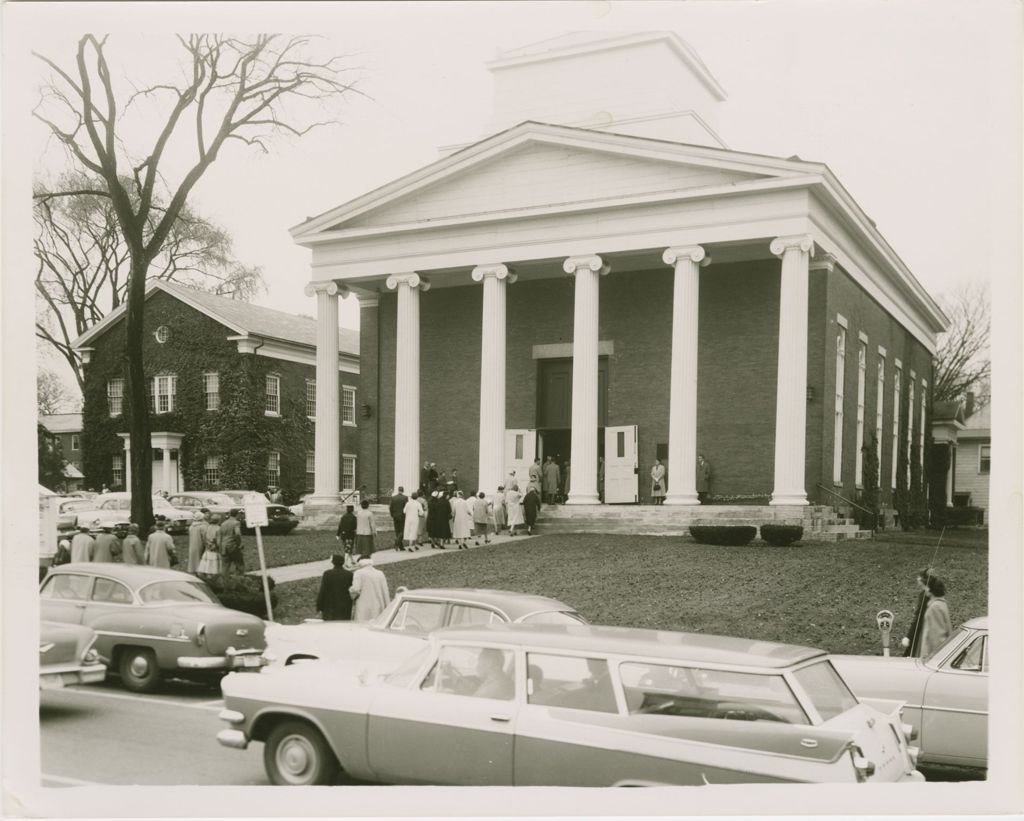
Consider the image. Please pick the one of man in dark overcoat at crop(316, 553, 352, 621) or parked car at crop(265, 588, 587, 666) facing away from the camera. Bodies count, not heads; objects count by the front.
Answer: the man in dark overcoat

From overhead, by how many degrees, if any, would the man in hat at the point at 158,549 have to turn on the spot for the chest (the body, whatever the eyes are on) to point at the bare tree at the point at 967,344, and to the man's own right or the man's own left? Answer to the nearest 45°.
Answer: approximately 90° to the man's own right

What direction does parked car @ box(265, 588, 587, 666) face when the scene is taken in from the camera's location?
facing to the left of the viewer

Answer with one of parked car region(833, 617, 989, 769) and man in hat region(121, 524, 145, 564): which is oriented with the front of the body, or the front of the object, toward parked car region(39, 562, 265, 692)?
parked car region(833, 617, 989, 769)

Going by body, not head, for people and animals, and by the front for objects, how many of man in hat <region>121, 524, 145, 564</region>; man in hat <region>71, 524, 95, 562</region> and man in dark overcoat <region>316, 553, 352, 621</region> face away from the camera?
3

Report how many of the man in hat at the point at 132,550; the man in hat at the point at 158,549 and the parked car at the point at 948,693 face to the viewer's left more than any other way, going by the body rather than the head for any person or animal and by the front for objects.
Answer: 1

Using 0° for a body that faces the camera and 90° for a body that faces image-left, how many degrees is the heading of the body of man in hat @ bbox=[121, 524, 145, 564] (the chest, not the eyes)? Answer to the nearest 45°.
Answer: approximately 180°

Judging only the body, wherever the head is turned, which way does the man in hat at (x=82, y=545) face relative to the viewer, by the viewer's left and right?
facing away from the viewer

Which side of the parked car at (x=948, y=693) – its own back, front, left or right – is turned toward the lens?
left

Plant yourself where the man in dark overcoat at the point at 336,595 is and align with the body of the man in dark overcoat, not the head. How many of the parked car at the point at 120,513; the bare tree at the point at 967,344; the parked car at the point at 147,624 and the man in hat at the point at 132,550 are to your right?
1

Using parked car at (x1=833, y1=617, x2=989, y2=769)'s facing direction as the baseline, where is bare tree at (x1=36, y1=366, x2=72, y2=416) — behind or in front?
in front

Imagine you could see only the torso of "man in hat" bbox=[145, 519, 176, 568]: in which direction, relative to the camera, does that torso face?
away from the camera

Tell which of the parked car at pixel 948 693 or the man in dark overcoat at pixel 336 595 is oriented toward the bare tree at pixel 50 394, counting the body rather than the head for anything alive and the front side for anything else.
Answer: the parked car

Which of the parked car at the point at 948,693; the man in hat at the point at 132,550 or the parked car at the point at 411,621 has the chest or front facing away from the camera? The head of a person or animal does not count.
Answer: the man in hat

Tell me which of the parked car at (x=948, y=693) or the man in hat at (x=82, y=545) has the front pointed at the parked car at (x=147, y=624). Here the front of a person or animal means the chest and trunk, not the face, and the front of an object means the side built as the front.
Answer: the parked car at (x=948, y=693)

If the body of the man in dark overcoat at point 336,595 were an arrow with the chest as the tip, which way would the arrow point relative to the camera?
away from the camera
